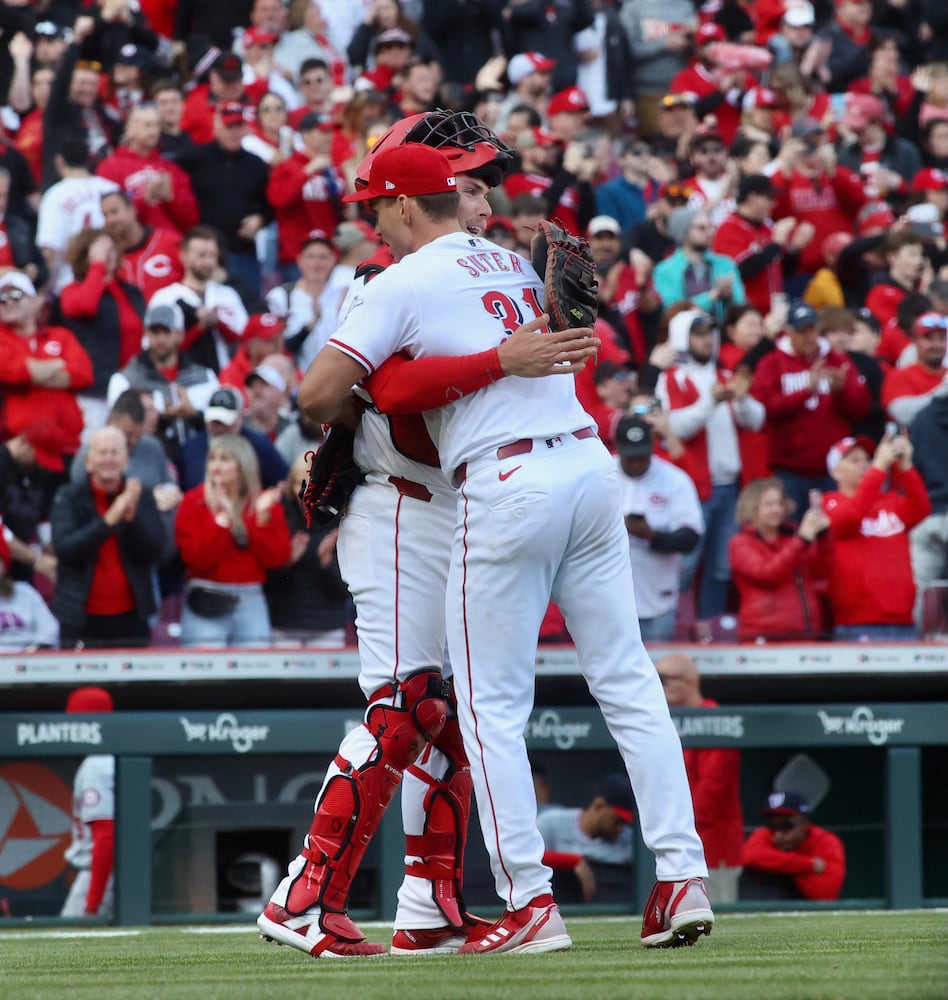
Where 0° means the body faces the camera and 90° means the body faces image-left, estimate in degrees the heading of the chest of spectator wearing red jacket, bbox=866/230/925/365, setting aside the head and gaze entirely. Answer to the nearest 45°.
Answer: approximately 315°

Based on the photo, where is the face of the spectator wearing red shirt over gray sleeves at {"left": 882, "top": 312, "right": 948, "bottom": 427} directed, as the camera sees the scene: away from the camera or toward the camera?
toward the camera

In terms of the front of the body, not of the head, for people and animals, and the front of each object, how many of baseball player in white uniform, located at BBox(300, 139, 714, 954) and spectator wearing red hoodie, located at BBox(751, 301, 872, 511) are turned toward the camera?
1

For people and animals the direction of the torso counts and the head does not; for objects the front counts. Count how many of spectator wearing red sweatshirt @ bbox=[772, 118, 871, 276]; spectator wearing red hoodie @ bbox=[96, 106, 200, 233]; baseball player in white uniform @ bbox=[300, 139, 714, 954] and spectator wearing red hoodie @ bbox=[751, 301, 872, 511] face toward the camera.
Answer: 3

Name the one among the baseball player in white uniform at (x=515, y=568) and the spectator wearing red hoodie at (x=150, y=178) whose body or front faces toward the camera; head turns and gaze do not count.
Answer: the spectator wearing red hoodie

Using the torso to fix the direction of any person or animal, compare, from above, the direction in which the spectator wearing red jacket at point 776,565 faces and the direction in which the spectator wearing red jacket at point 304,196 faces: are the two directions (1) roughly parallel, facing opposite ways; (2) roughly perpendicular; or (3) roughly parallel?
roughly parallel

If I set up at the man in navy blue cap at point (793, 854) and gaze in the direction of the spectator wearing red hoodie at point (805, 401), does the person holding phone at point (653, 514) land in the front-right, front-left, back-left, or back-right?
front-left

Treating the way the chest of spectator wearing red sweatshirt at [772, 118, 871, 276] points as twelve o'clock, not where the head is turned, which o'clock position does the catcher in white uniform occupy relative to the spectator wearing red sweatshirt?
The catcher in white uniform is roughly at 12 o'clock from the spectator wearing red sweatshirt.

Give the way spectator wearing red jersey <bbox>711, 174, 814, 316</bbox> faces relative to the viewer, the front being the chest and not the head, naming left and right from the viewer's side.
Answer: facing the viewer and to the right of the viewer

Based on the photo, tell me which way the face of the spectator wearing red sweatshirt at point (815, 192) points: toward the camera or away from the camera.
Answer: toward the camera

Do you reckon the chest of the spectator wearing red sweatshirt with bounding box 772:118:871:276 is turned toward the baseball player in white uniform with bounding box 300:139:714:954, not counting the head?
yes

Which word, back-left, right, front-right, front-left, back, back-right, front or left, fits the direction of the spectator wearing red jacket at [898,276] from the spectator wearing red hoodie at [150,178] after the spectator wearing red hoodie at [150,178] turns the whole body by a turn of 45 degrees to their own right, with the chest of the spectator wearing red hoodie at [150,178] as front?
back-left

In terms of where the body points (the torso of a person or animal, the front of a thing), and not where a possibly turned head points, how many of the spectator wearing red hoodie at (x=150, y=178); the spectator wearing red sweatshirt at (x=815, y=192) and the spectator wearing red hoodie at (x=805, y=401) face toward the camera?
3

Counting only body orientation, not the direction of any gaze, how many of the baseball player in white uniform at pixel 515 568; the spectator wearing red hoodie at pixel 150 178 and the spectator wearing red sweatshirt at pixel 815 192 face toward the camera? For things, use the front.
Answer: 2

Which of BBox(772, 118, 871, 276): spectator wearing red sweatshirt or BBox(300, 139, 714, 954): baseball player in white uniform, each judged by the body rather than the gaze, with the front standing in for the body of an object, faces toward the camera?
the spectator wearing red sweatshirt

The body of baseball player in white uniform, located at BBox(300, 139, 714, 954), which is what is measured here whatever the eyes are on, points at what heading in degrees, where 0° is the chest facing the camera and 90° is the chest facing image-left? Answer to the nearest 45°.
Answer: approximately 135°

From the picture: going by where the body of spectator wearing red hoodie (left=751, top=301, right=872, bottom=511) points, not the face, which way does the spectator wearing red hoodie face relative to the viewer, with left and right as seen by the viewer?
facing the viewer

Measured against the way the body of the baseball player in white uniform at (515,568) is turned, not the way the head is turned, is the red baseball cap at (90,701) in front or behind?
in front

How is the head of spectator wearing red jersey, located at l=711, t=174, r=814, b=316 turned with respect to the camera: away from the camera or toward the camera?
toward the camera

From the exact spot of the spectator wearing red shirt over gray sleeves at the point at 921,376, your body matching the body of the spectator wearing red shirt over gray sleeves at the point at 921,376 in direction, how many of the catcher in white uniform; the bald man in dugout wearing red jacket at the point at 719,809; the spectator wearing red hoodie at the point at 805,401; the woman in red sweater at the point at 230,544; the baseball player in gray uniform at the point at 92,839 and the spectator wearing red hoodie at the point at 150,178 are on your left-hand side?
0

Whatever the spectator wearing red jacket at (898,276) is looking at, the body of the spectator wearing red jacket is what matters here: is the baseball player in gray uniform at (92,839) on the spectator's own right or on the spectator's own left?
on the spectator's own right

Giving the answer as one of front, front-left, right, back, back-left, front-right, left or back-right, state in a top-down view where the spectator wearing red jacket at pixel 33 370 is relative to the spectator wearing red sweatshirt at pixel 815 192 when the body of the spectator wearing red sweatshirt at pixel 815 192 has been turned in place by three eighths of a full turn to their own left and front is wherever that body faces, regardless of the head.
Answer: back
